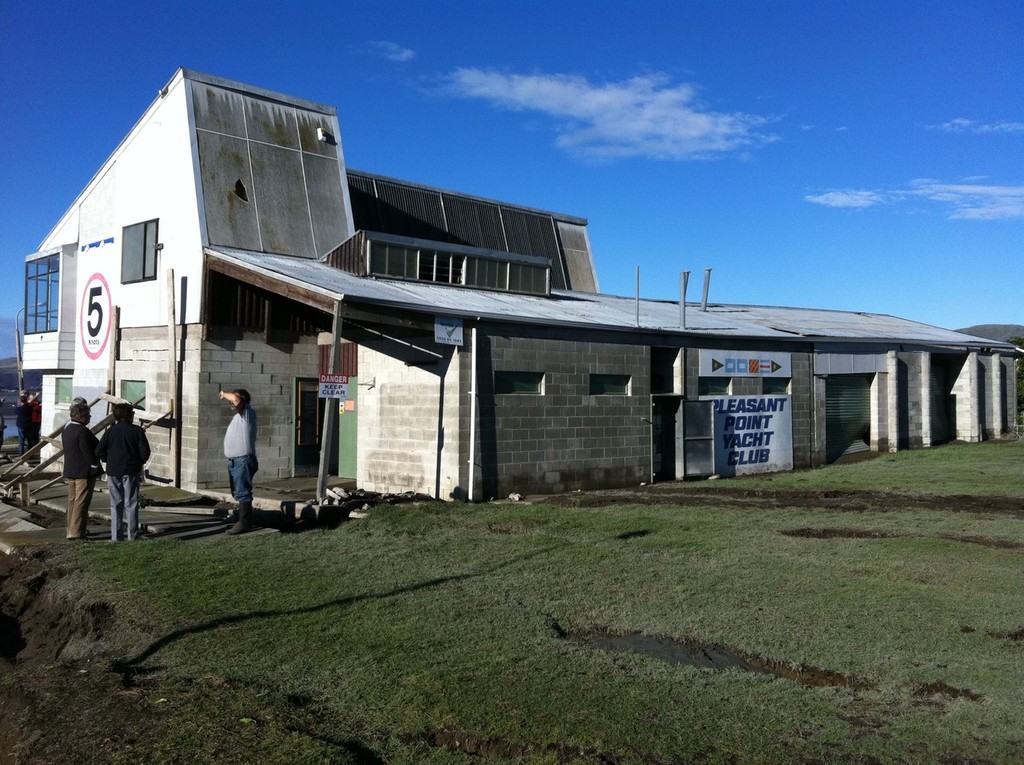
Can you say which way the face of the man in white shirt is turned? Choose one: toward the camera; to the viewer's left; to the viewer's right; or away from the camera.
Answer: to the viewer's left

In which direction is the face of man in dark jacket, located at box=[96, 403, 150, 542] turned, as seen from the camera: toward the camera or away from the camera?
away from the camera

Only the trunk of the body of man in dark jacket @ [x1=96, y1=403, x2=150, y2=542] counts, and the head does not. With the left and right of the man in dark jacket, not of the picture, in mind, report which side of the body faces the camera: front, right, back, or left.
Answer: back

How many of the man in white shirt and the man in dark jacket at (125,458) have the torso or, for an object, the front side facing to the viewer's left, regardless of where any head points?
1

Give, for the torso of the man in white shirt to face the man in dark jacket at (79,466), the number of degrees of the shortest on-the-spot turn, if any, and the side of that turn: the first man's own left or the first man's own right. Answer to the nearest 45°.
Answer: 0° — they already face them

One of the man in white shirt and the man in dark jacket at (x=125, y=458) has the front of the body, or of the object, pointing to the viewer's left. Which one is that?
the man in white shirt

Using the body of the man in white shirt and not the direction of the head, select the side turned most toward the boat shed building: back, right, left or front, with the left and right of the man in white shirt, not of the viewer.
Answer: right

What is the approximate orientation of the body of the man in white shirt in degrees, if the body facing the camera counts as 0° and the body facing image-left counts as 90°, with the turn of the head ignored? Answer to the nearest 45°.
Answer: approximately 90°

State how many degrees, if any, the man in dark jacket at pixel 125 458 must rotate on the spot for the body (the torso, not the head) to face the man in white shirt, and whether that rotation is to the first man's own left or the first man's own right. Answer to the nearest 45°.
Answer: approximately 90° to the first man's own right
